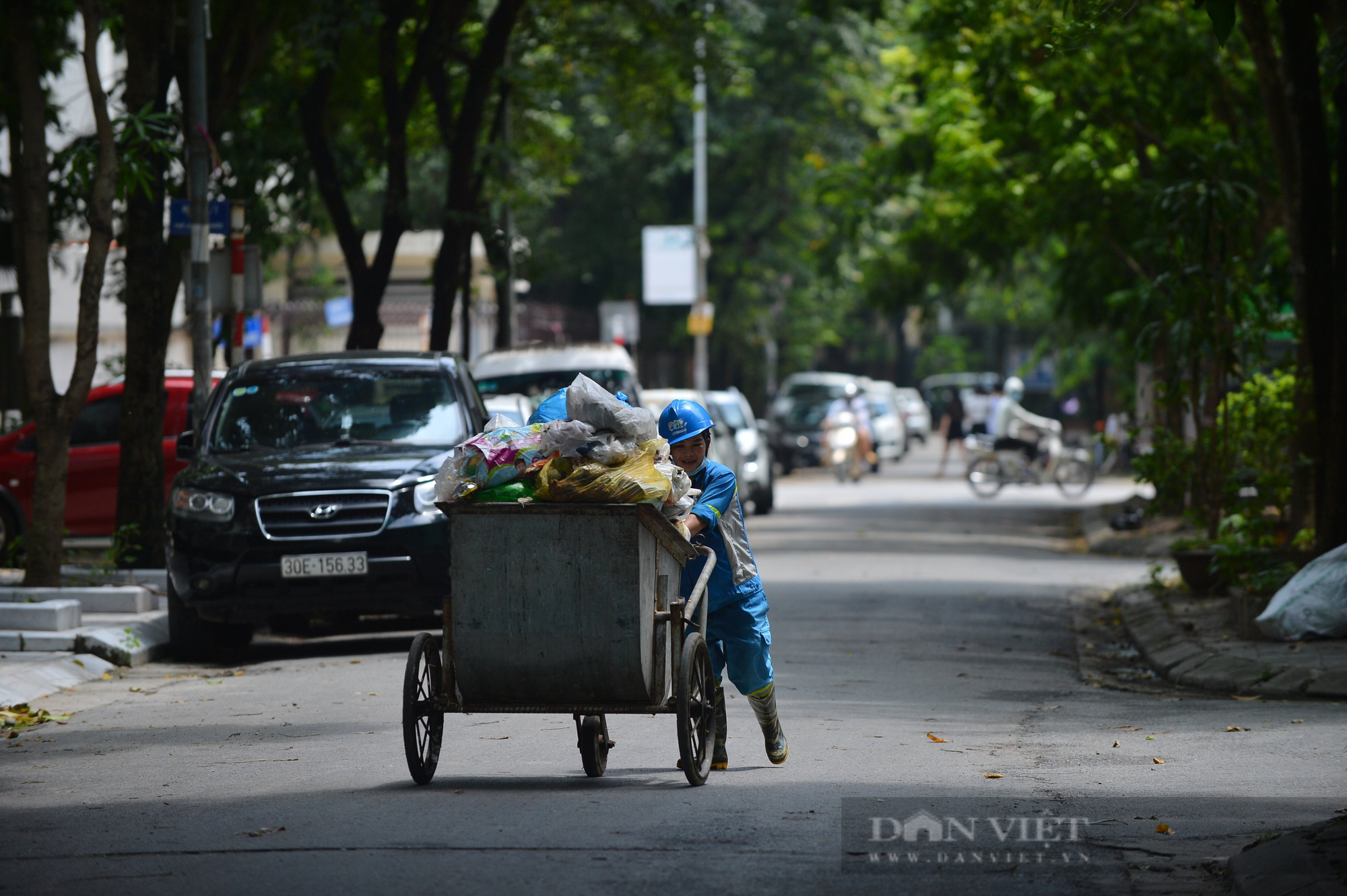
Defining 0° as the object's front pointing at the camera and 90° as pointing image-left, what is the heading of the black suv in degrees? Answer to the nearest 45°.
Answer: approximately 0°

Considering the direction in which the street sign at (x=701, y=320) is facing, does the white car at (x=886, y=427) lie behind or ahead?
behind

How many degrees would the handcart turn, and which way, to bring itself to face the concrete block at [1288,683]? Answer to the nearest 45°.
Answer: approximately 135° to its left

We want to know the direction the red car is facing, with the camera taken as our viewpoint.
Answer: facing to the left of the viewer

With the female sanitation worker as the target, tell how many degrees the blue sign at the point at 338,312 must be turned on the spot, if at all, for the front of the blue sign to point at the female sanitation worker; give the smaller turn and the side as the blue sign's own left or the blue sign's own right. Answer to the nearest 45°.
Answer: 0° — it already faces them

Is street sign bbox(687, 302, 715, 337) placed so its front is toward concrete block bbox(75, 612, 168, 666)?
yes

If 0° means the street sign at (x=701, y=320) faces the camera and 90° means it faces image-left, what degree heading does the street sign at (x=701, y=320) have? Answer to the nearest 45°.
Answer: approximately 0°
